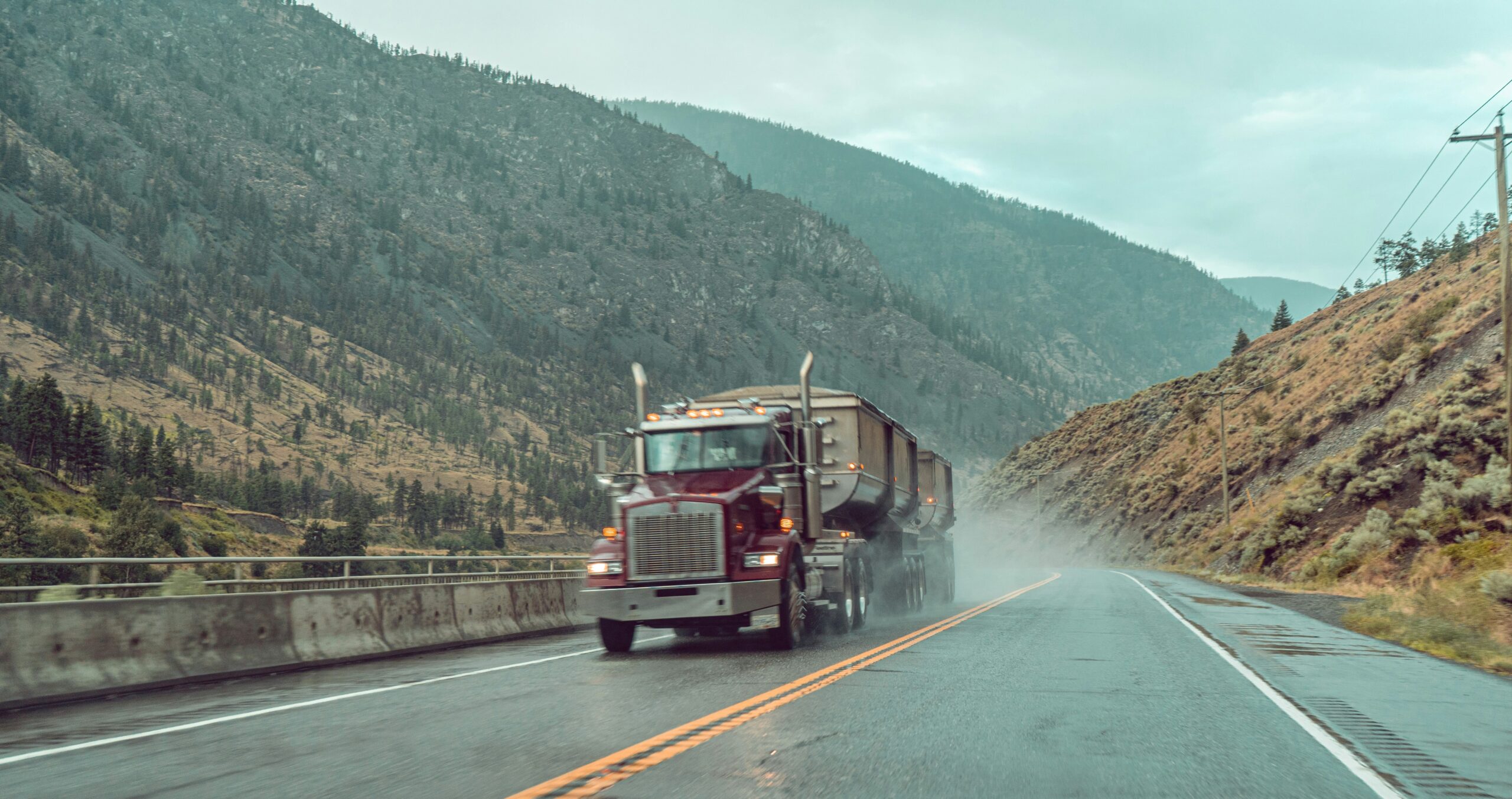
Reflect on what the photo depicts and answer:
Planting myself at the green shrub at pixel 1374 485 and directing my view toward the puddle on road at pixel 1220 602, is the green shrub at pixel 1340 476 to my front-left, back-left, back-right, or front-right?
back-right

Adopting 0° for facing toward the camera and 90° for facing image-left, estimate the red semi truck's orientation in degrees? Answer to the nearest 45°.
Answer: approximately 0°

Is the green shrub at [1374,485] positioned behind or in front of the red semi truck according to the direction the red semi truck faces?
behind

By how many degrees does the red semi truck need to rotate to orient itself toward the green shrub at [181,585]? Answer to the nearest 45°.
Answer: approximately 90° to its right

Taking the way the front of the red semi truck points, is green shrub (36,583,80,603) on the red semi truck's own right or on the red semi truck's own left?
on the red semi truck's own right

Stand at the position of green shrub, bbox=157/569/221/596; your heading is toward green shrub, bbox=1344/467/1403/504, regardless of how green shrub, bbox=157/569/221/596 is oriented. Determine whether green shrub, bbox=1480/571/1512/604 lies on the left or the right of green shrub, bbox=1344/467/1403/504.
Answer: right

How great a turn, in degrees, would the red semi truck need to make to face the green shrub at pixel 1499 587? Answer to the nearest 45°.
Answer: approximately 90° to its left

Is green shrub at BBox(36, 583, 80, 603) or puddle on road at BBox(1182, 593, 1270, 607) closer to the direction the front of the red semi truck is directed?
the green shrub

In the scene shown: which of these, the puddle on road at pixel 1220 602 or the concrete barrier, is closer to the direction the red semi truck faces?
the concrete barrier
